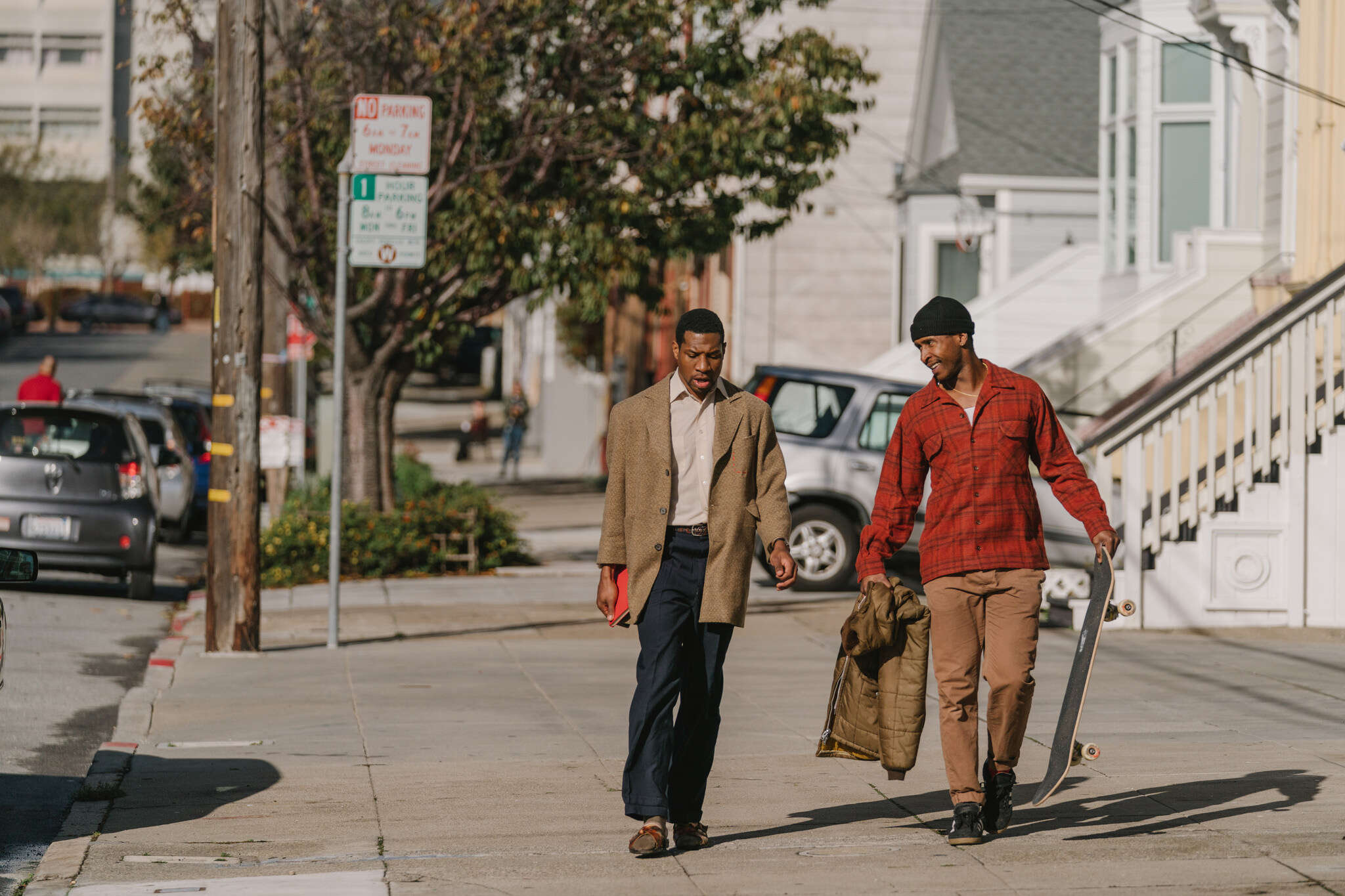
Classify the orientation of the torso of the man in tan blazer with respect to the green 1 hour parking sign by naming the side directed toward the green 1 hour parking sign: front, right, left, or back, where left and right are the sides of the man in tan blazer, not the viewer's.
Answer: back

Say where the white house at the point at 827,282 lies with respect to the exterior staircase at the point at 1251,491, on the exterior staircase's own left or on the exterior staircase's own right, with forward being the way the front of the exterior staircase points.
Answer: on the exterior staircase's own right

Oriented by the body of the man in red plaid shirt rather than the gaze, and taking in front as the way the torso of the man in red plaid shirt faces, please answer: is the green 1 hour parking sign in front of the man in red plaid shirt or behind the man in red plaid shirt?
behind

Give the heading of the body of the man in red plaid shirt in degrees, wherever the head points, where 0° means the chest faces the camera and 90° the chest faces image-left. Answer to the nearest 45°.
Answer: approximately 0°

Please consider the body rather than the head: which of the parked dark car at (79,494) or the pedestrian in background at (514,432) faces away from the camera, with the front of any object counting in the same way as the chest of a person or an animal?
the parked dark car

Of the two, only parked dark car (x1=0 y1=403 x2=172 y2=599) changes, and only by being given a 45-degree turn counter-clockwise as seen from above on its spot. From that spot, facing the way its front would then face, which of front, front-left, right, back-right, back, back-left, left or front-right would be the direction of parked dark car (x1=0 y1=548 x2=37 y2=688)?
back-left

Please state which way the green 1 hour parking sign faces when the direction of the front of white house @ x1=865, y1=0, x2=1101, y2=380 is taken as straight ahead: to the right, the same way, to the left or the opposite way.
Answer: to the left

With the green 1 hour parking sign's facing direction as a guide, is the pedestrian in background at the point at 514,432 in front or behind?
behind

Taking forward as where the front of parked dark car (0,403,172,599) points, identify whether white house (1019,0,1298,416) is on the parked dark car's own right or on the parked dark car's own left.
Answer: on the parked dark car's own right

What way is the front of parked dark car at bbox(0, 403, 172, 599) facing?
away from the camera

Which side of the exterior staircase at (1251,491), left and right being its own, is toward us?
left
